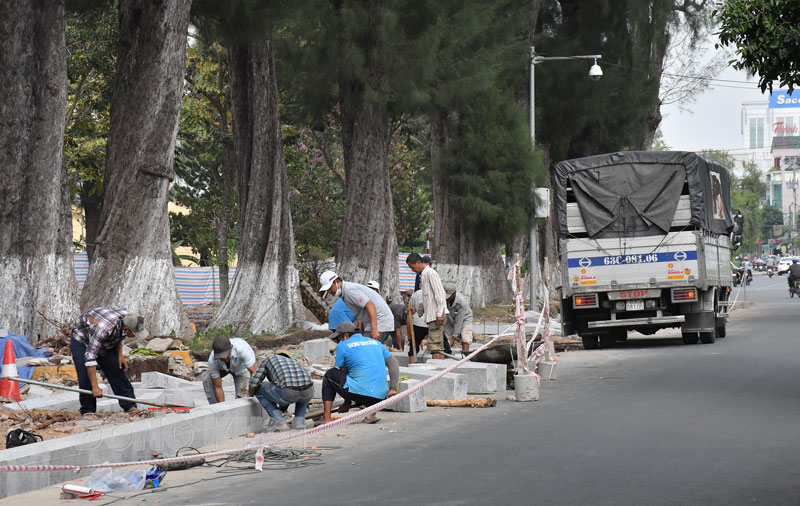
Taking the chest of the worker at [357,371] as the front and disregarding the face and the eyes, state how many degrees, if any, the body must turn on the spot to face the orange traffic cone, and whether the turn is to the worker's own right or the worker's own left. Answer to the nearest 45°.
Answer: approximately 45° to the worker's own left

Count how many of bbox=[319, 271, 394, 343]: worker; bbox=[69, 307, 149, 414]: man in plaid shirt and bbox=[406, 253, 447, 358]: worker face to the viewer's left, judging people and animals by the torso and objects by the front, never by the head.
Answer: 2

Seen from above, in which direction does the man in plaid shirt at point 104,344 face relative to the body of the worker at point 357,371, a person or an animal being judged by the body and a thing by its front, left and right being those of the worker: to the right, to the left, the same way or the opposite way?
the opposite way

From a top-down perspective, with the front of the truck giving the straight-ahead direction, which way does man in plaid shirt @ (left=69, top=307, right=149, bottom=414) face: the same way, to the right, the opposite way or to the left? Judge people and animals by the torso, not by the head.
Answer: to the right

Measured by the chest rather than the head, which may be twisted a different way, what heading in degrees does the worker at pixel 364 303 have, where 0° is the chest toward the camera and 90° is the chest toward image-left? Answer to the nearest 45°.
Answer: approximately 90°

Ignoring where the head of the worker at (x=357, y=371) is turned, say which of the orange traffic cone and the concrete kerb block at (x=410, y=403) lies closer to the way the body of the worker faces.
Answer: the orange traffic cone

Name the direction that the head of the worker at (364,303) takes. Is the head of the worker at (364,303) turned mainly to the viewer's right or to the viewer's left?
to the viewer's left

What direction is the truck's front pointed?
away from the camera

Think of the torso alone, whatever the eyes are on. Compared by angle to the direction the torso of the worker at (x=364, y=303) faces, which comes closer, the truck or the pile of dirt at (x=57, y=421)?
the pile of dirt

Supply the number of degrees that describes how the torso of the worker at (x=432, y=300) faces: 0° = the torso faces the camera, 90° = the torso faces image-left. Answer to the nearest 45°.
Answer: approximately 90°

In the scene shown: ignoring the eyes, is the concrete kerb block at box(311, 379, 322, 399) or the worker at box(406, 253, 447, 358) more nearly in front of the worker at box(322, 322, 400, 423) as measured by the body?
the concrete kerb block
